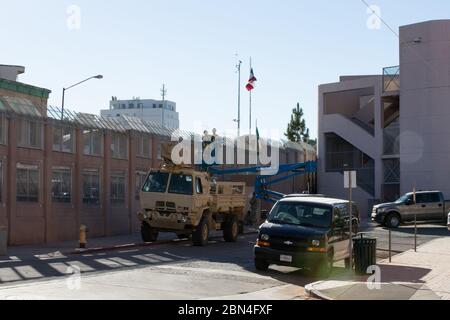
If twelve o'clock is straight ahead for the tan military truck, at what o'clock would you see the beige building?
The beige building is roughly at 6 o'clock from the tan military truck.

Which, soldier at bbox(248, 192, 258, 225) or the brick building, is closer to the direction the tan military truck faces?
the brick building

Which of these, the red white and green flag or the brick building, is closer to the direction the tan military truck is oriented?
the brick building

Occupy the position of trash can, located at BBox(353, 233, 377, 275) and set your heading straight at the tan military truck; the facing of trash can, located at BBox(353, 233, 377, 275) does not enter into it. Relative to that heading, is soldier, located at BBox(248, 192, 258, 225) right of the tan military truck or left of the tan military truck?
right

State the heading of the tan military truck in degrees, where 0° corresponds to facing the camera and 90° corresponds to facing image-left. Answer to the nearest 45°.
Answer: approximately 45°

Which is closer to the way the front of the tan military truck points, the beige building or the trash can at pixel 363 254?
the trash can

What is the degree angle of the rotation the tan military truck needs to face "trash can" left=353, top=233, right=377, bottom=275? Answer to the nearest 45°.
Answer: approximately 90° to its left

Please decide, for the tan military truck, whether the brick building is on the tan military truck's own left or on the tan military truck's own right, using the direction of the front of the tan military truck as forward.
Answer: on the tan military truck's own right

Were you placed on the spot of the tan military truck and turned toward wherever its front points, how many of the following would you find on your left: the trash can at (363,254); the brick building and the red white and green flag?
1

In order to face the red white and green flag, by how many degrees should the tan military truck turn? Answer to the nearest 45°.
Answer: approximately 135° to its right

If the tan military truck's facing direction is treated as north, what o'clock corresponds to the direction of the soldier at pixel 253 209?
The soldier is roughly at 5 o'clock from the tan military truck.

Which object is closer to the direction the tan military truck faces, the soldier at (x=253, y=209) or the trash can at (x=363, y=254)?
the trash can
